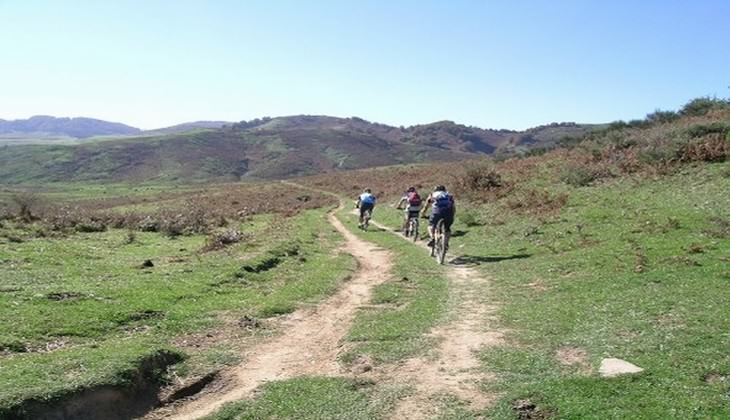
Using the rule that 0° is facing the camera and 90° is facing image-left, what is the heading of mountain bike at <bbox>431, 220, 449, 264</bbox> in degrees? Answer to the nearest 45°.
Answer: approximately 180°

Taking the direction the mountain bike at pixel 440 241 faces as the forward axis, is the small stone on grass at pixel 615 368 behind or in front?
behind

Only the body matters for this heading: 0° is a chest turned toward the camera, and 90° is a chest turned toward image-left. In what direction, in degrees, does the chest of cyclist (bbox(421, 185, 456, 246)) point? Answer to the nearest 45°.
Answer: approximately 180°

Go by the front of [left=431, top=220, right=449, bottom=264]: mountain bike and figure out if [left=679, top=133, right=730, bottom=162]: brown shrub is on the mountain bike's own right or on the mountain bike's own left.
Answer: on the mountain bike's own right

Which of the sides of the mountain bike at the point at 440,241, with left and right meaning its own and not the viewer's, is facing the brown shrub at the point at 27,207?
left

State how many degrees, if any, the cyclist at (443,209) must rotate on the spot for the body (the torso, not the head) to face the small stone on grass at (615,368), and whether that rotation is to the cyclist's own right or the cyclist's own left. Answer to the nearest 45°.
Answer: approximately 180°
